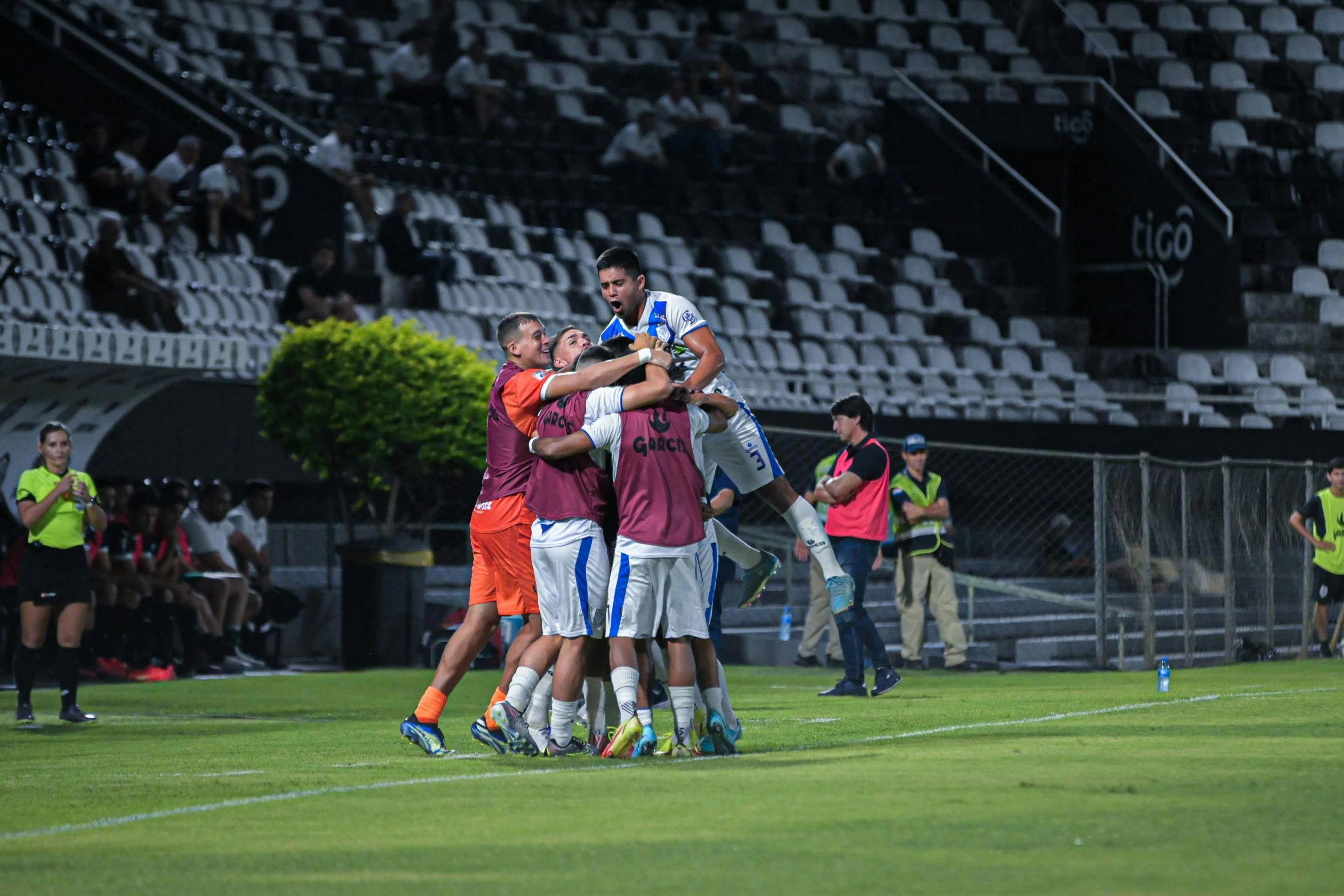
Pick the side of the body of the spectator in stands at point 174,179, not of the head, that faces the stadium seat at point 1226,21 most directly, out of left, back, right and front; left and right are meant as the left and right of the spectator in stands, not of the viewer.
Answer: left

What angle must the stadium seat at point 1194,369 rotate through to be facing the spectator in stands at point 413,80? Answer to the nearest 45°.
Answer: approximately 135° to its right

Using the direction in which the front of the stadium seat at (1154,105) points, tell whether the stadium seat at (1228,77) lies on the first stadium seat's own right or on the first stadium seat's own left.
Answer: on the first stadium seat's own left

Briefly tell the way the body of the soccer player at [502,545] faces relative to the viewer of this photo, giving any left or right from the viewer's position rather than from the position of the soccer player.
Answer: facing to the right of the viewer

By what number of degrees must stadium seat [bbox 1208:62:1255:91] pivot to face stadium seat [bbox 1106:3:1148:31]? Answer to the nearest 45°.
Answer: approximately 135° to its right

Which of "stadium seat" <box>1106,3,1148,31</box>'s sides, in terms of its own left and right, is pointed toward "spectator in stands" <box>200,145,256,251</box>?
right
